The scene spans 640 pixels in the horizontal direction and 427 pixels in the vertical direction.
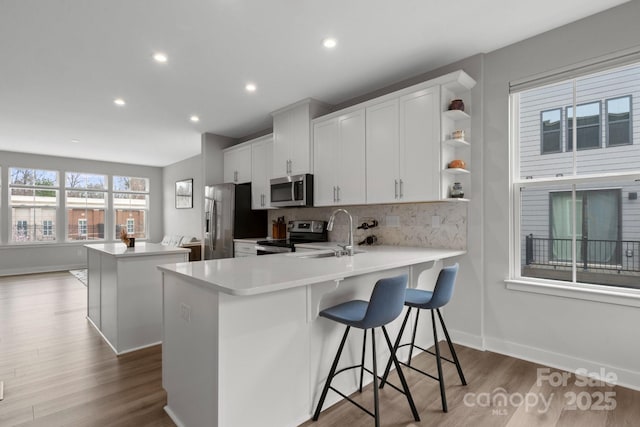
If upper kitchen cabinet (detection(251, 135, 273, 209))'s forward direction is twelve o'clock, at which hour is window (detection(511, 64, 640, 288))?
The window is roughly at 9 o'clock from the upper kitchen cabinet.

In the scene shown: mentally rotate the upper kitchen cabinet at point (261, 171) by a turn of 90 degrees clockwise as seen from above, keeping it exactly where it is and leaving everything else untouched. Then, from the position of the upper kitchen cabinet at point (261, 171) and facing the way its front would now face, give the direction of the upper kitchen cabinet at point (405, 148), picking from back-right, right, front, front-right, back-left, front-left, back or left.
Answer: back

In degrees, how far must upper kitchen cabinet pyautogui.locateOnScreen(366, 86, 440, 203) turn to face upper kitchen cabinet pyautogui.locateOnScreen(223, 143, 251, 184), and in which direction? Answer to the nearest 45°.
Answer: approximately 90° to its right

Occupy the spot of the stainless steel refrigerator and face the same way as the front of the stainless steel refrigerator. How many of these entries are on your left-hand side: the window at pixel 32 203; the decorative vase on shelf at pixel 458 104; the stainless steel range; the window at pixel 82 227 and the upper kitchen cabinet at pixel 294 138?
3

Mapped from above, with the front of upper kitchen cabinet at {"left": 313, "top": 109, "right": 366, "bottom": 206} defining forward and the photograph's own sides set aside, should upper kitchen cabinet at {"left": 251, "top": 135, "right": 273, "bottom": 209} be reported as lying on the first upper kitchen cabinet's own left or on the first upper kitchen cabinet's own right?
on the first upper kitchen cabinet's own right

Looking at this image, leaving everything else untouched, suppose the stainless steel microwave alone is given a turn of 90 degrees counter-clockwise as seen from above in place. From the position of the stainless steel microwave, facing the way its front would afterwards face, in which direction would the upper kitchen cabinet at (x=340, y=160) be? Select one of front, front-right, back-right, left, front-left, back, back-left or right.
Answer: front

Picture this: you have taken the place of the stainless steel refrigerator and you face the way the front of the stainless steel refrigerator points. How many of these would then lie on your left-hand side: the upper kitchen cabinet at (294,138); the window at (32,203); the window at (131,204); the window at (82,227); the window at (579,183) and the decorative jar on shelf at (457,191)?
3

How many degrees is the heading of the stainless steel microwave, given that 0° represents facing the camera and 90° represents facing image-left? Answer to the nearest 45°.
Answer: approximately 45°

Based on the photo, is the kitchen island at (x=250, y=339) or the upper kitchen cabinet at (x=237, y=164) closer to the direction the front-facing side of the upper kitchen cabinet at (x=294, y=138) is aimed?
the kitchen island

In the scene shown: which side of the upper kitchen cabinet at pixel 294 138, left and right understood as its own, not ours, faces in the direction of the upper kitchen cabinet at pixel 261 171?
right

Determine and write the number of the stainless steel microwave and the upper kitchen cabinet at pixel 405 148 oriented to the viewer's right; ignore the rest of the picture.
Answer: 0

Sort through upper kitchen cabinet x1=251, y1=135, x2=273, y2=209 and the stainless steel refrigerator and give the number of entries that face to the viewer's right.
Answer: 0

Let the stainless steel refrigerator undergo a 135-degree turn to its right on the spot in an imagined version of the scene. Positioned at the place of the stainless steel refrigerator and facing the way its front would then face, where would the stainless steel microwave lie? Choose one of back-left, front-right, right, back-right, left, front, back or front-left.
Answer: back-right

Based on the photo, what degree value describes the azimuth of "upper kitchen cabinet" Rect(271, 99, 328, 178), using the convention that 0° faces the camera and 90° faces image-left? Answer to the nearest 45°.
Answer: approximately 45°
